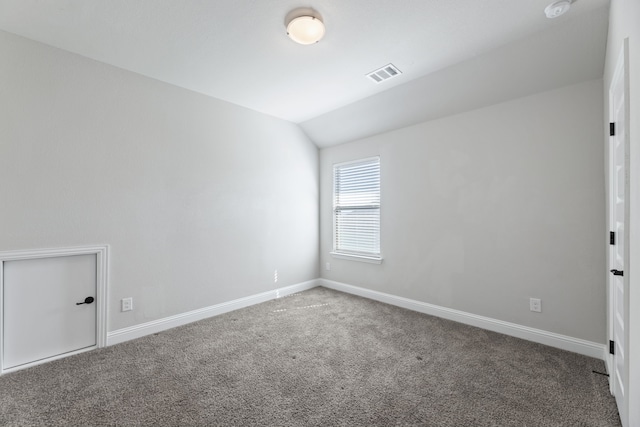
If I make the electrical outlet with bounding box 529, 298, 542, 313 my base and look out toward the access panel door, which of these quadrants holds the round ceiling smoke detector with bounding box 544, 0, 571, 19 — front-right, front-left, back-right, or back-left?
front-left

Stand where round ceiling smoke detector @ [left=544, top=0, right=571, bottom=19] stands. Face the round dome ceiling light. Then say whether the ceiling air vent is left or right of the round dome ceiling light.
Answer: right

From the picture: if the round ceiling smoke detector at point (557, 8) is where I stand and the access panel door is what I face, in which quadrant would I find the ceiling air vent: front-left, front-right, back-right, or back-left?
front-right

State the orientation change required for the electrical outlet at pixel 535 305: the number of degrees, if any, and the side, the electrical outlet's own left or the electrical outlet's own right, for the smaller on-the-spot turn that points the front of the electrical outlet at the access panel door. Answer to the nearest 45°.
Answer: approximately 45° to the electrical outlet's own right

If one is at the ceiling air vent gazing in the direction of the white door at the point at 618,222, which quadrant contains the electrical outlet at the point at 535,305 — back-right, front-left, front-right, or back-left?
front-left

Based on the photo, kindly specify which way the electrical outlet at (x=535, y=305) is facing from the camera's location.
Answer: facing the viewer
